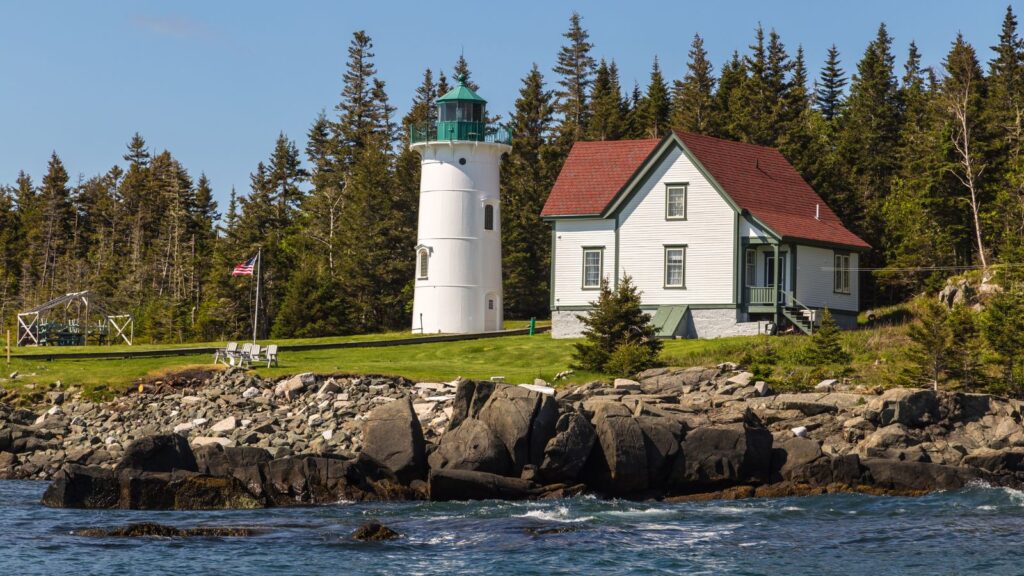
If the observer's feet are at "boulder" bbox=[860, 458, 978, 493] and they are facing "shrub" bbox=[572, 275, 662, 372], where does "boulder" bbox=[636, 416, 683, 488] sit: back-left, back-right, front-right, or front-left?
front-left

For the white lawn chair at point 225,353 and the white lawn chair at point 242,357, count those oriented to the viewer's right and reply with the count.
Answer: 0

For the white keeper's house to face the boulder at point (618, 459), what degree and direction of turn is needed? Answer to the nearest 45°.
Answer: approximately 45° to its right

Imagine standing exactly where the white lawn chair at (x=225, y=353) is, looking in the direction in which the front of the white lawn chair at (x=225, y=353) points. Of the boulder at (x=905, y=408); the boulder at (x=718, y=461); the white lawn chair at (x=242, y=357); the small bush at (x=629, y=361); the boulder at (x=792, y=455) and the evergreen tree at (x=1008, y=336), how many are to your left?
6

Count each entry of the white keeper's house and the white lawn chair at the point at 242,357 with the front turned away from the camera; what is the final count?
0

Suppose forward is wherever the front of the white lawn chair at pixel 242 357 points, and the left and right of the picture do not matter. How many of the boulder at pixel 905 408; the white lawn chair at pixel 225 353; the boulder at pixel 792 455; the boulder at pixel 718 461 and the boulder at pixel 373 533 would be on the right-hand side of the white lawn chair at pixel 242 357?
1

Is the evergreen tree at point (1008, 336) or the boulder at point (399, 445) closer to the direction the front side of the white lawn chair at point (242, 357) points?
the boulder

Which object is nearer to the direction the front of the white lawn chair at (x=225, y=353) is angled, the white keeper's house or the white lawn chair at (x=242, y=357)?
the white lawn chair

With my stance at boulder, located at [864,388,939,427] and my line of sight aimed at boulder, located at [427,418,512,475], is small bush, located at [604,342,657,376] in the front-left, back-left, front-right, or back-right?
front-right

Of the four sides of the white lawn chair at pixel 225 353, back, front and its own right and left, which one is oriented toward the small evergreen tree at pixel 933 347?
left

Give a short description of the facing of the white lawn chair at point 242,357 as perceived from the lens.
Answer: facing the viewer and to the left of the viewer

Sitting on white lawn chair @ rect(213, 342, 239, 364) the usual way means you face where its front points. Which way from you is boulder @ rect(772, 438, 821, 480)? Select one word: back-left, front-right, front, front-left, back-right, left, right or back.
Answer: left
